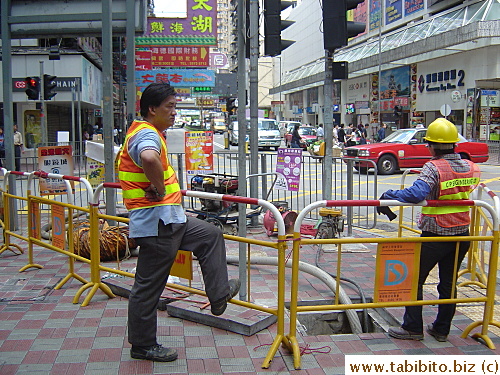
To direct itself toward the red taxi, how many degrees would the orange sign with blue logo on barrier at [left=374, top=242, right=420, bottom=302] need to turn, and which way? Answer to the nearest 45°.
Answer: approximately 180°

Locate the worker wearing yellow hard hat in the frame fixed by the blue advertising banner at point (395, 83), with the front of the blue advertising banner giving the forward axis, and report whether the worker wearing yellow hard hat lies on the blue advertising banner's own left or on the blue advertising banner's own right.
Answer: on the blue advertising banner's own left

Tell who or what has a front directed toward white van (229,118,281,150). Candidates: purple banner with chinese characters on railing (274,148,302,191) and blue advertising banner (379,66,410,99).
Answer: the blue advertising banner

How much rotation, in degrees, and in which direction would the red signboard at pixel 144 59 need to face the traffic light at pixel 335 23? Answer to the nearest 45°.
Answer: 0° — it already faces it

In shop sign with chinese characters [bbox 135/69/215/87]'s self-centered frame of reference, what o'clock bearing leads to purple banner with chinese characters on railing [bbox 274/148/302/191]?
purple banner with chinese characters on railing [bbox 274/148/302/191] is roughly at 12 o'clock from shop sign with chinese characters [bbox 135/69/215/87].

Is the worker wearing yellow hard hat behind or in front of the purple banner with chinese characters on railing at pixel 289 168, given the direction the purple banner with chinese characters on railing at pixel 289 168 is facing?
in front

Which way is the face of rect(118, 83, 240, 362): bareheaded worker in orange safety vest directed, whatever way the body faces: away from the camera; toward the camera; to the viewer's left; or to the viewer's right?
to the viewer's right

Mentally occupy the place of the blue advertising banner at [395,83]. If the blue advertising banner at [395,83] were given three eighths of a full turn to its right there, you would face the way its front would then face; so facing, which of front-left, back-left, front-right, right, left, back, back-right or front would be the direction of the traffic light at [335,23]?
back

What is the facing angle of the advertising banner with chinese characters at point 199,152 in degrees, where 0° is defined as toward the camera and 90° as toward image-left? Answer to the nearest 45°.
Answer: approximately 0°

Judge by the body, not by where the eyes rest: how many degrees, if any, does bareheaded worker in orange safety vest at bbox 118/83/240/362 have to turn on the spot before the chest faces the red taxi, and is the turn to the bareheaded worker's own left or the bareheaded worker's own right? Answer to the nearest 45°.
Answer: approximately 45° to the bareheaded worker's own left

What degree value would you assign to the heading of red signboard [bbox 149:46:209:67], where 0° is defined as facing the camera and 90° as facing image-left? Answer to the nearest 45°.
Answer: approximately 0°

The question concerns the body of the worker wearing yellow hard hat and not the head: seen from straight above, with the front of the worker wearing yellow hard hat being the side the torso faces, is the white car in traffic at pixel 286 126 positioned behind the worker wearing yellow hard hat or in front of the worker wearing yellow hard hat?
in front

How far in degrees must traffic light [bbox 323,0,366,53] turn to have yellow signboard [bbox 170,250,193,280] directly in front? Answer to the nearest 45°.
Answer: approximately 90° to its right
